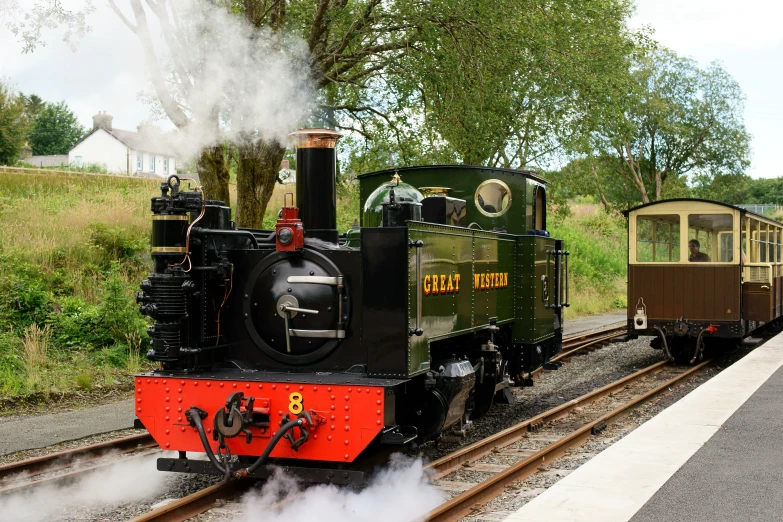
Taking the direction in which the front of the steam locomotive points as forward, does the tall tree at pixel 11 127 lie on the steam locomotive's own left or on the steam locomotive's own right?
on the steam locomotive's own right

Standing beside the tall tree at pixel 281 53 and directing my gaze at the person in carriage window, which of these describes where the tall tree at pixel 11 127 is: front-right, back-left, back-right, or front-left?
back-left

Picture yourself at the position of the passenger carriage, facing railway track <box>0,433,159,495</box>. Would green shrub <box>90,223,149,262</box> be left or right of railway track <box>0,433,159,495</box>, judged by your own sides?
right

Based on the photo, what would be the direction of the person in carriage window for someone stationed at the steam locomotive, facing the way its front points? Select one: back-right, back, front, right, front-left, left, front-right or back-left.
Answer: back

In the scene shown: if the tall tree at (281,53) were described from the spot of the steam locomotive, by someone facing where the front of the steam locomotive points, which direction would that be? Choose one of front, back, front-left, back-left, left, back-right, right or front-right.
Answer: back-right

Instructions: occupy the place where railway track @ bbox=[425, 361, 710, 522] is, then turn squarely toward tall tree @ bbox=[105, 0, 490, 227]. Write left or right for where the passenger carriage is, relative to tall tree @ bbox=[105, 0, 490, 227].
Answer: right

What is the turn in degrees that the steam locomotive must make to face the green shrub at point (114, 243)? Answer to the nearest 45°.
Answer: approximately 90° to its right

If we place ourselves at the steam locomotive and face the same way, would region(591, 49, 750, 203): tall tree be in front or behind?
behind

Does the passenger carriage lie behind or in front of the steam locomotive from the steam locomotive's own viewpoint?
behind

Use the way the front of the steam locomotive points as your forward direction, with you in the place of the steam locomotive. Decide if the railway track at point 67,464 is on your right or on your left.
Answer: on your right

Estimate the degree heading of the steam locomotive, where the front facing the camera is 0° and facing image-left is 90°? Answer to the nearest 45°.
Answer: approximately 45°
